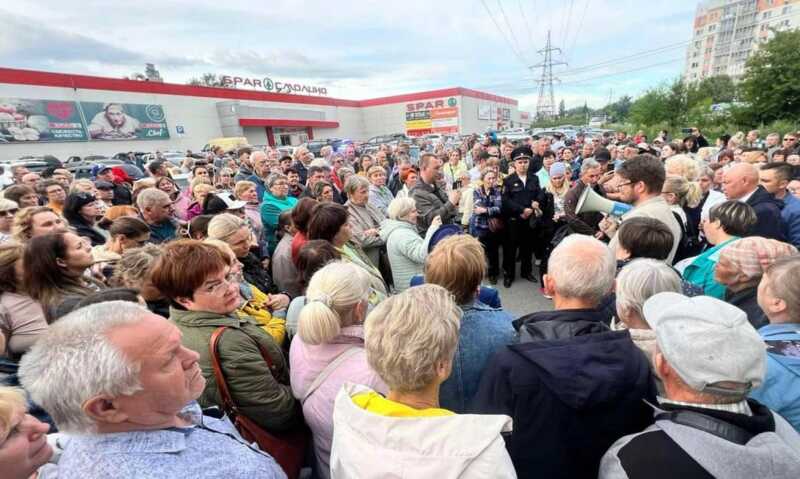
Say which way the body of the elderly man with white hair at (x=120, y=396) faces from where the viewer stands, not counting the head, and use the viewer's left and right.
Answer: facing to the right of the viewer

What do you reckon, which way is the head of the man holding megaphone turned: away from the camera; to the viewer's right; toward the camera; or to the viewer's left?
to the viewer's left

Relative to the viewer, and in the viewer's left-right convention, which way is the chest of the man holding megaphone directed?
facing to the left of the viewer

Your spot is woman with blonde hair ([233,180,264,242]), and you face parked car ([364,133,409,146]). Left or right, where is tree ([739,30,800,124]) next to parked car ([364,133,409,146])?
right

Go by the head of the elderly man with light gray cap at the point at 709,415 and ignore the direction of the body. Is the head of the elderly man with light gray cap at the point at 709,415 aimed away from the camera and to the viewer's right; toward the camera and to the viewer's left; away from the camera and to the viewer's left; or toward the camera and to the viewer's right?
away from the camera and to the viewer's left

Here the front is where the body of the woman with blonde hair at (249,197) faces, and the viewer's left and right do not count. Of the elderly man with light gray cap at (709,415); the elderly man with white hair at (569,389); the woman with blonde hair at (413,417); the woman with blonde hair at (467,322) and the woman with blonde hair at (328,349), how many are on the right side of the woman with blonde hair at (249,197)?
5

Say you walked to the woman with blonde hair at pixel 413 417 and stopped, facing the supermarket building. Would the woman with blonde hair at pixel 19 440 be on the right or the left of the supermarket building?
left

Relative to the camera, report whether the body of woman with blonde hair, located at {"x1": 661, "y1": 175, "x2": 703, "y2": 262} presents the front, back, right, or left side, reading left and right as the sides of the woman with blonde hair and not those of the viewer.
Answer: left

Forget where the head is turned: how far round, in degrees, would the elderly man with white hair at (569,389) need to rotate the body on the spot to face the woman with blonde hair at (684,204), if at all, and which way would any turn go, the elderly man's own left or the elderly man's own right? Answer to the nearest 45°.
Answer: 0° — they already face them

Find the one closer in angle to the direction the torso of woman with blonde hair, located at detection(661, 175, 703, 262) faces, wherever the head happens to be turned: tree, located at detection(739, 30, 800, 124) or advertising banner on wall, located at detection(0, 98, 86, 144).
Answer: the advertising banner on wall

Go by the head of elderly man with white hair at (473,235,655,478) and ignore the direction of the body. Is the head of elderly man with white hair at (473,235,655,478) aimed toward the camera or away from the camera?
away from the camera

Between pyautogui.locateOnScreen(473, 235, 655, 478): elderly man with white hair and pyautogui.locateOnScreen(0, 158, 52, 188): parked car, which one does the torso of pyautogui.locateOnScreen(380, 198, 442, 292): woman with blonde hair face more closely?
the elderly man with white hair

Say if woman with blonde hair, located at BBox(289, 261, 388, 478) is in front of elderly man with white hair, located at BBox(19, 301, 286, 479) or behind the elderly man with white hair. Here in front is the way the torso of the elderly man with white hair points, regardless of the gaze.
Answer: in front

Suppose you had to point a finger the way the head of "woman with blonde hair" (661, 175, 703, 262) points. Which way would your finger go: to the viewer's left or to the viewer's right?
to the viewer's left

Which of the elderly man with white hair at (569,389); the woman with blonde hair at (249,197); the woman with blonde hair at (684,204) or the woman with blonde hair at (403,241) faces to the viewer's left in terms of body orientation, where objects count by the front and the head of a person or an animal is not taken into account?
the woman with blonde hair at (684,204)

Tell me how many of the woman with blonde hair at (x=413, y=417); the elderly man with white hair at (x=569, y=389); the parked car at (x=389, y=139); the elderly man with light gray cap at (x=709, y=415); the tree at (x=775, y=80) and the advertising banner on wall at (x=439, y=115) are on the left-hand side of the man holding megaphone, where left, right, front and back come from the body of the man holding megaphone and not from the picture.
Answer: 3
